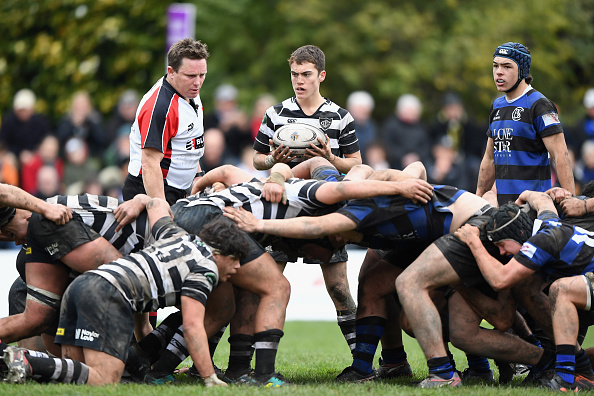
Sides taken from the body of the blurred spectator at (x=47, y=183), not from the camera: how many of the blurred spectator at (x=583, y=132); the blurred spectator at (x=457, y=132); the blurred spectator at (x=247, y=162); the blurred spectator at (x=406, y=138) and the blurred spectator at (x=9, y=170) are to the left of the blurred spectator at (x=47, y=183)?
4

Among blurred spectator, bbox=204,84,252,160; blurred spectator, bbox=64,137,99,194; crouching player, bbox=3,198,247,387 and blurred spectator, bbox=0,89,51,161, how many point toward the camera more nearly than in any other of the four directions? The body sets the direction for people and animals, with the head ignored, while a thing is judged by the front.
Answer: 3

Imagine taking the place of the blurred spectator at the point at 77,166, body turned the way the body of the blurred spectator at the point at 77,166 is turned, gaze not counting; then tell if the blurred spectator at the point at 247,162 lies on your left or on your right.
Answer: on your left

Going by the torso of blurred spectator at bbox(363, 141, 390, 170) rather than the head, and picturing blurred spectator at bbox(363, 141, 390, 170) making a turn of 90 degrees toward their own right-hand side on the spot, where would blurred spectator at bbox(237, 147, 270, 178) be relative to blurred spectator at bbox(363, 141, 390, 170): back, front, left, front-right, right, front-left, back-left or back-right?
front

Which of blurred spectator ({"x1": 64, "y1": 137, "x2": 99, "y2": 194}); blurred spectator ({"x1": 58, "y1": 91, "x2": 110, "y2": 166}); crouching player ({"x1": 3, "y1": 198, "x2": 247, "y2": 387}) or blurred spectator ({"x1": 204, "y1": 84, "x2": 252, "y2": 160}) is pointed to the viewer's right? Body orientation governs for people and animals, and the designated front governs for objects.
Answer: the crouching player

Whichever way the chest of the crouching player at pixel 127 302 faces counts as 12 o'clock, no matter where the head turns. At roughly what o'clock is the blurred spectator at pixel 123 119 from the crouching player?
The blurred spectator is roughly at 9 o'clock from the crouching player.

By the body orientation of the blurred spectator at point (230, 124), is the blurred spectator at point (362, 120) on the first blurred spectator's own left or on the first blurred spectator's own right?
on the first blurred spectator's own left
